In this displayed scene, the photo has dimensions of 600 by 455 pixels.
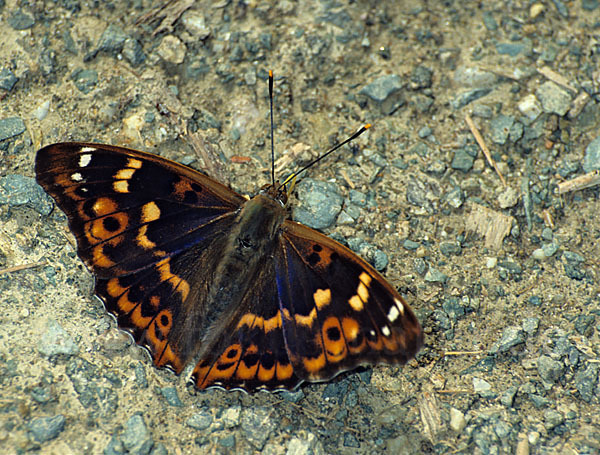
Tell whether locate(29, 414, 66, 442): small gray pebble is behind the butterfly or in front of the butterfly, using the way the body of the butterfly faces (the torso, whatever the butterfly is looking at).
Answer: behind

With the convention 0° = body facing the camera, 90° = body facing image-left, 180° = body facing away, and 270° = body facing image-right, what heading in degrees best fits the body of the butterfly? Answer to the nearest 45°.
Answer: approximately 225°
